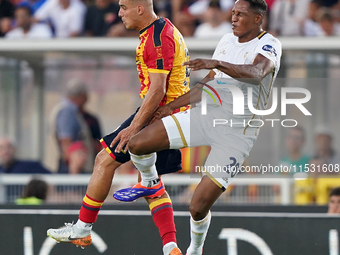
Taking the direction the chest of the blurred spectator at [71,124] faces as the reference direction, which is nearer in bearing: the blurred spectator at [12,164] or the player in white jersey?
the player in white jersey

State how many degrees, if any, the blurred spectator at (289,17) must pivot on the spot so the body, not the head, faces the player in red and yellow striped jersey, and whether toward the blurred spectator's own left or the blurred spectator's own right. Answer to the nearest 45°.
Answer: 0° — they already face them

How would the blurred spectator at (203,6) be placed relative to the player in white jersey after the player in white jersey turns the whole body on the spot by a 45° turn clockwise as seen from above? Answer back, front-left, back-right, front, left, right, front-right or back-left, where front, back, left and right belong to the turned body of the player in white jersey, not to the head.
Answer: right

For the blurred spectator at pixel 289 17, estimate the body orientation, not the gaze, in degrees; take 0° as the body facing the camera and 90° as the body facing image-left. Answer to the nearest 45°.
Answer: approximately 0°

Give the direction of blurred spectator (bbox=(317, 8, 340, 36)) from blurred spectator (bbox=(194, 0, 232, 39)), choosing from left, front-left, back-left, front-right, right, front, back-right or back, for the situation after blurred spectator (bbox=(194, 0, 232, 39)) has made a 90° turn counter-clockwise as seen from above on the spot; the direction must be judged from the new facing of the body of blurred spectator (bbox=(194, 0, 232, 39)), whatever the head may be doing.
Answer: front

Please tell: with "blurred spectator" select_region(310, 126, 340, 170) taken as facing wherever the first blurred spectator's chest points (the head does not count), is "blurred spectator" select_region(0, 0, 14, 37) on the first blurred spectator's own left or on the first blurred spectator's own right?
on the first blurred spectator's own right

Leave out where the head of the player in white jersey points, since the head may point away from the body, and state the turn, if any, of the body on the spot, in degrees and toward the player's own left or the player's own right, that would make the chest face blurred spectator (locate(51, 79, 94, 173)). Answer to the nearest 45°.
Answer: approximately 90° to the player's own right

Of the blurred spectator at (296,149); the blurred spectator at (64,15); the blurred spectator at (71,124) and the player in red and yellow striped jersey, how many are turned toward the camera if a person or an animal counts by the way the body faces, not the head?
2
